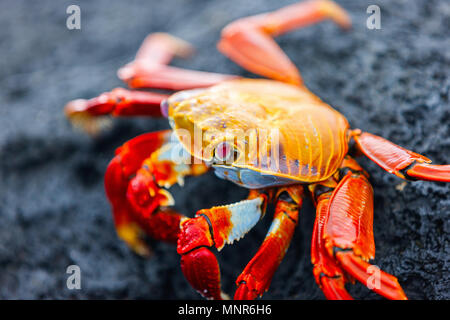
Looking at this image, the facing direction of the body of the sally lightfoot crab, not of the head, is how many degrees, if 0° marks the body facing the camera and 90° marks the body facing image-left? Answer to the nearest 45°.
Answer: approximately 45°
